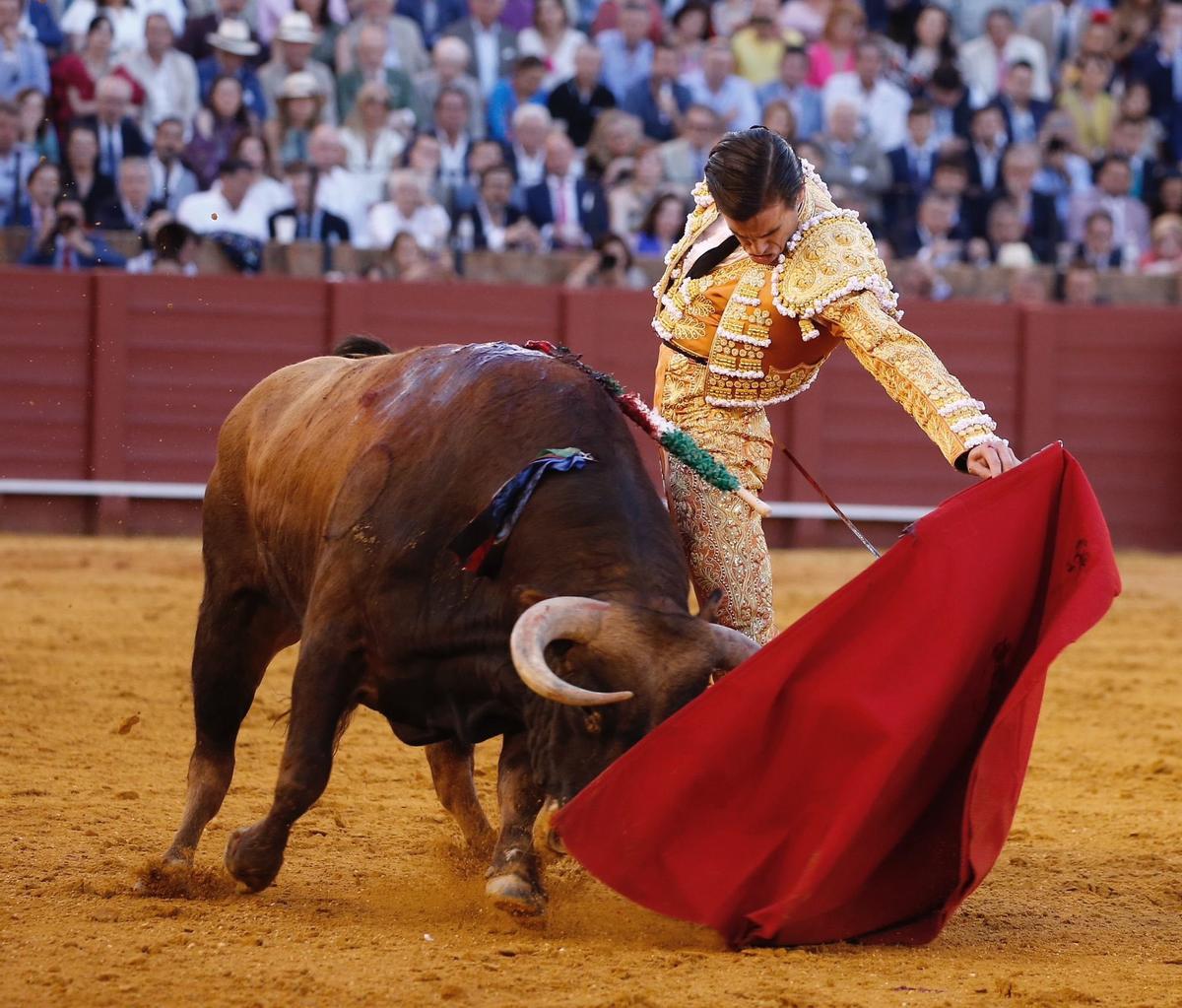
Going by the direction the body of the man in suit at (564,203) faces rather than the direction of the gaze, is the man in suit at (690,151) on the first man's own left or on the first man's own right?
on the first man's own left

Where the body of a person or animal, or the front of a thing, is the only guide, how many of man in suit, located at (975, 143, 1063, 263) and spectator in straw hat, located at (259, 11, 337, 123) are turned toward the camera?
2

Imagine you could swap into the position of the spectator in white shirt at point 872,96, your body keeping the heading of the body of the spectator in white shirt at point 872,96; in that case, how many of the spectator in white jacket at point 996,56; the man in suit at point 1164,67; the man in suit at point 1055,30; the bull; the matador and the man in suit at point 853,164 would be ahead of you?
3

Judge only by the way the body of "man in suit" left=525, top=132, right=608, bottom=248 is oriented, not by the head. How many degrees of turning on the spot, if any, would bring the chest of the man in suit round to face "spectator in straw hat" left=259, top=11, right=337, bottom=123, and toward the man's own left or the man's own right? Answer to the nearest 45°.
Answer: approximately 90° to the man's own right

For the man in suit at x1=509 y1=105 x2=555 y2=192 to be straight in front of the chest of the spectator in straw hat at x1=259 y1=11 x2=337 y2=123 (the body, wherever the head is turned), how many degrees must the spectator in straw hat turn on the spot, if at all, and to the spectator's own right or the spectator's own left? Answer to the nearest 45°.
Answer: approximately 90° to the spectator's own left

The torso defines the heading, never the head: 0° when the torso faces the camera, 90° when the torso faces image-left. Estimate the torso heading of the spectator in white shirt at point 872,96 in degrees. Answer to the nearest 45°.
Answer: approximately 0°

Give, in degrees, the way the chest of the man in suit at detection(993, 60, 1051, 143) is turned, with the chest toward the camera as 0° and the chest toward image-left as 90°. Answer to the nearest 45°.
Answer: approximately 0°
